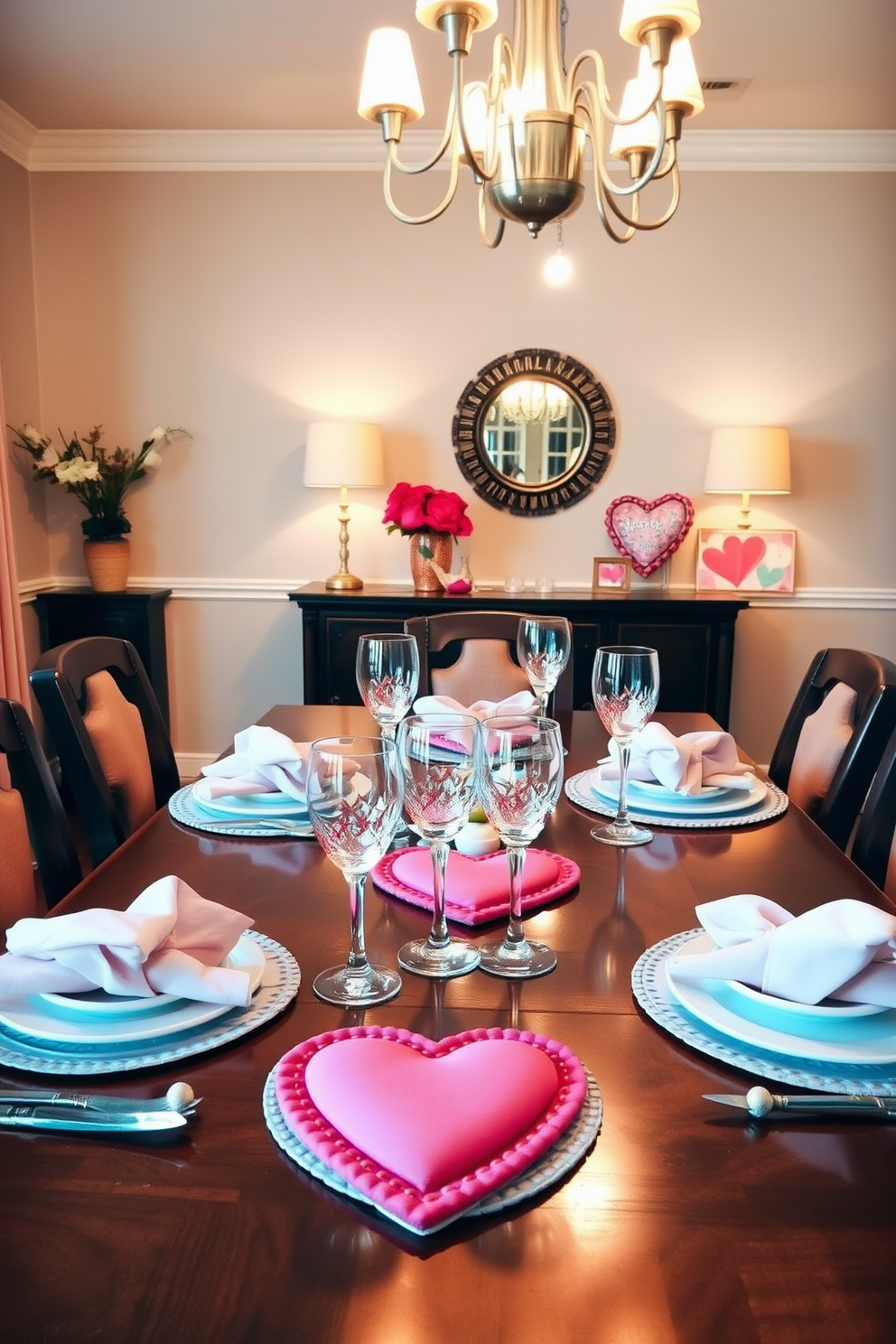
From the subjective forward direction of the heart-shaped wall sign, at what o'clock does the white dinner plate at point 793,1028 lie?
The white dinner plate is roughly at 12 o'clock from the heart-shaped wall sign.

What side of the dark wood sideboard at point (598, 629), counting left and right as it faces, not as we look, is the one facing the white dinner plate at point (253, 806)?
front

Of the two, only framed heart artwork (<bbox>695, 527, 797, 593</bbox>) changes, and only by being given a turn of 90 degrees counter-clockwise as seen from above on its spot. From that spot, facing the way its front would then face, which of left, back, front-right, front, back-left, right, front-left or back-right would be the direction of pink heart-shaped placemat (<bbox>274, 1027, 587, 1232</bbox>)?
right

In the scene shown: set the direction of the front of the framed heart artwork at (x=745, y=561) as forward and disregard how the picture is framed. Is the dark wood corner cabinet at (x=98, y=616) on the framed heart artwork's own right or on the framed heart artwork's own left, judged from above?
on the framed heart artwork's own right

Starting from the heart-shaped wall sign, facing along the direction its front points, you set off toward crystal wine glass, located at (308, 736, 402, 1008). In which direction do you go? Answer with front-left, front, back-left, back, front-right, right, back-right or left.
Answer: front

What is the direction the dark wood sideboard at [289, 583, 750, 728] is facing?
toward the camera

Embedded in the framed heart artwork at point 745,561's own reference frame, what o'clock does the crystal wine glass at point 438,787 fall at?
The crystal wine glass is roughly at 12 o'clock from the framed heart artwork.

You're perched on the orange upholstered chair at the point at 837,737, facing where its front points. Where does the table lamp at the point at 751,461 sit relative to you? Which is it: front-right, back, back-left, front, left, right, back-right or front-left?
back-right

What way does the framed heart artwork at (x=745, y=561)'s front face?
toward the camera

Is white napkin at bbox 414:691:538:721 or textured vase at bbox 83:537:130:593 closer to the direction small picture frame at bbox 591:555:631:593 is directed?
the white napkin

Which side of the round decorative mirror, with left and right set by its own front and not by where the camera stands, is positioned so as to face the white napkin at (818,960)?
front

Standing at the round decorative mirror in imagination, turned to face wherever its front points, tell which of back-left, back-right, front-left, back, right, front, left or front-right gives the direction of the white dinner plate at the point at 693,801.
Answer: front

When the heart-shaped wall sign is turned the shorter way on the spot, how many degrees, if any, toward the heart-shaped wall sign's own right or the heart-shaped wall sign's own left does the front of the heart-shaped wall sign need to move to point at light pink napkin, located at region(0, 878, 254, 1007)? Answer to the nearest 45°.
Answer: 0° — it already faces it

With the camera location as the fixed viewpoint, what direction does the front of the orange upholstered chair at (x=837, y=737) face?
facing the viewer and to the left of the viewer

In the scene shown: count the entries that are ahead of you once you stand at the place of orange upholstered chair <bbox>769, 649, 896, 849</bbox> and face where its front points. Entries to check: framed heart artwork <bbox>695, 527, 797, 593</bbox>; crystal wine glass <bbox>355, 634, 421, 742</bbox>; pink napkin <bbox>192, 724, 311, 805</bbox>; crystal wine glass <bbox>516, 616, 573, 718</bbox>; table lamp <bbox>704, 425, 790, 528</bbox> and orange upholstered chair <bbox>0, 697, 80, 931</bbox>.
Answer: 4

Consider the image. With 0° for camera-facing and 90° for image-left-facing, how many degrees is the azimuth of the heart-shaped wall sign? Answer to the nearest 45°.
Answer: approximately 0°

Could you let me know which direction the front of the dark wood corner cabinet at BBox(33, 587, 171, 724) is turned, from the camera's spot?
facing the viewer
